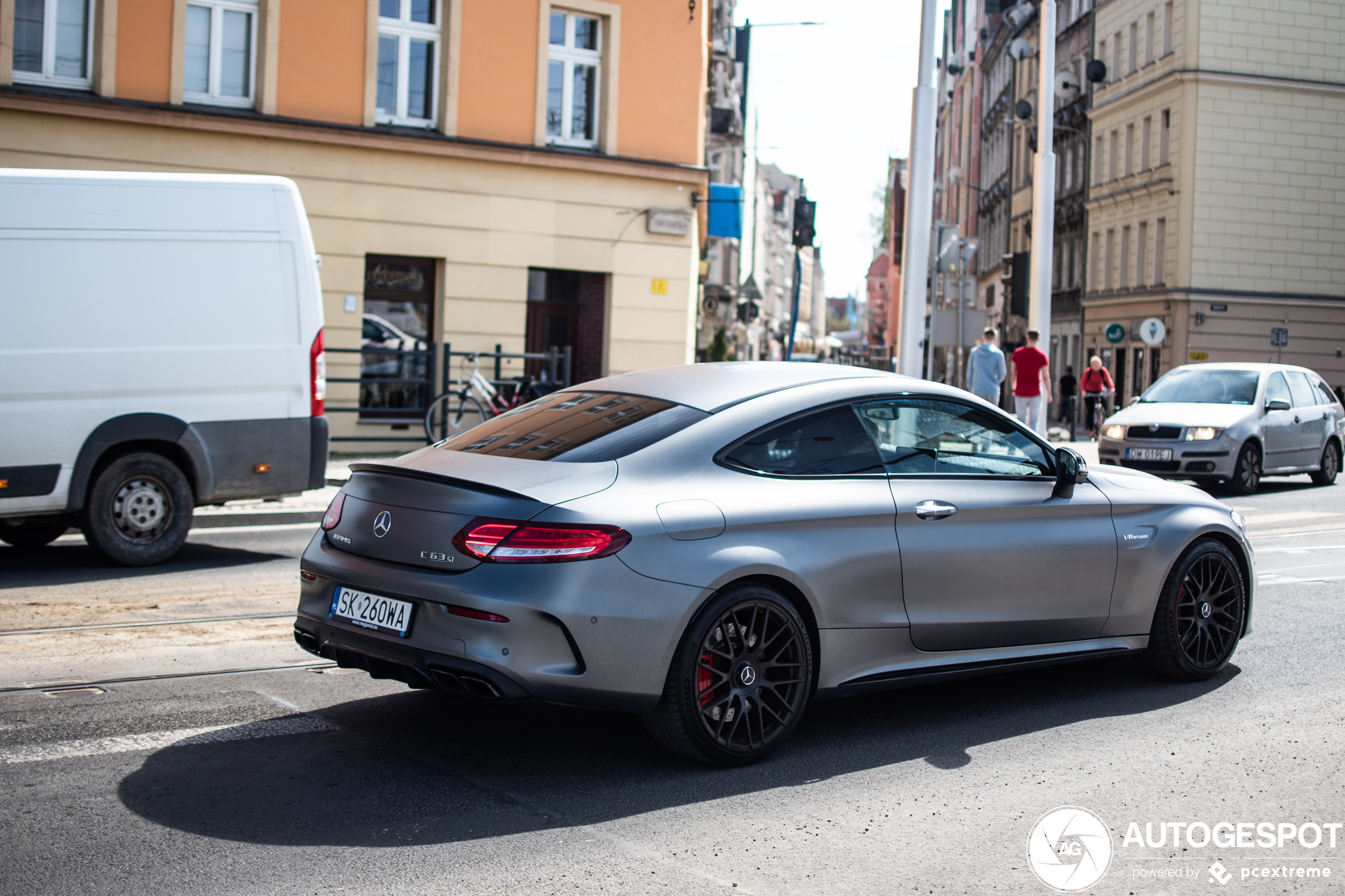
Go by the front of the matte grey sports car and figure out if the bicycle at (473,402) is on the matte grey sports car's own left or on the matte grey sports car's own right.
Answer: on the matte grey sports car's own left

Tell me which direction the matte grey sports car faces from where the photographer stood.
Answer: facing away from the viewer and to the right of the viewer

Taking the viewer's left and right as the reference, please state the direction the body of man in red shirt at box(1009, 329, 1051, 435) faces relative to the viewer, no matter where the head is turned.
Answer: facing away from the viewer

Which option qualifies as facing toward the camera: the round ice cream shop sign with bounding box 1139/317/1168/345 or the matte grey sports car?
the round ice cream shop sign

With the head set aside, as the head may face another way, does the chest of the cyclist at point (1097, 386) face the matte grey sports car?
yes

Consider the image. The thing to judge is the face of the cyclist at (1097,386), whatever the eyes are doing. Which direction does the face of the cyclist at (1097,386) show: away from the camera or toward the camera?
toward the camera

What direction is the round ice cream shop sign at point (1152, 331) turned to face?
toward the camera

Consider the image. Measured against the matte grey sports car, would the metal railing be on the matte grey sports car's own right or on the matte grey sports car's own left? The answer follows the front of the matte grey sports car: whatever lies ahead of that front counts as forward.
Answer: on the matte grey sports car's own left

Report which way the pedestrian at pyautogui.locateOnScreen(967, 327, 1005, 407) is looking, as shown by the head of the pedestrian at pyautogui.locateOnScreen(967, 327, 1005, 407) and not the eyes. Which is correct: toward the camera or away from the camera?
away from the camera

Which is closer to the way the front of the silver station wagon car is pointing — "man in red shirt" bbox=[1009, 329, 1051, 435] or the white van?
the white van

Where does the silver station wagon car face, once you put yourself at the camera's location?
facing the viewer and to the left of the viewer

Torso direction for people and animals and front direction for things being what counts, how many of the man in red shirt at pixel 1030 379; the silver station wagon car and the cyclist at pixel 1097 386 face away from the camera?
1
